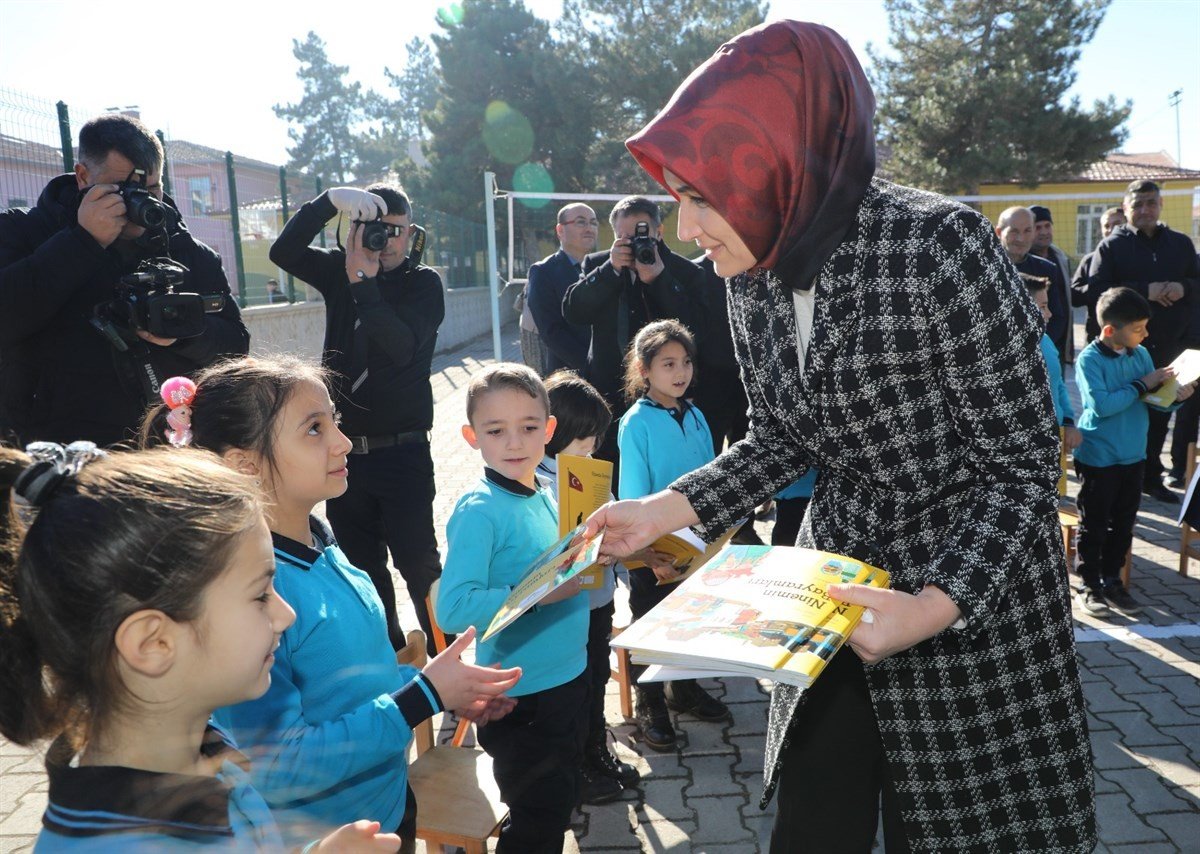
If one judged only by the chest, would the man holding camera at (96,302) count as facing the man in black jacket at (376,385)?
no

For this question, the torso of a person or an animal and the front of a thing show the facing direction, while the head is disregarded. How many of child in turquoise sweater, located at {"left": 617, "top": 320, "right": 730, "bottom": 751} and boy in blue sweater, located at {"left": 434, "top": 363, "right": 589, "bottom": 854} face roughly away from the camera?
0

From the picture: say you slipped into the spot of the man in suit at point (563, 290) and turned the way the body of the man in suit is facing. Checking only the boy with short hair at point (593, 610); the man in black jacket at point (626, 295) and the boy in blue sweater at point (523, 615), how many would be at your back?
0

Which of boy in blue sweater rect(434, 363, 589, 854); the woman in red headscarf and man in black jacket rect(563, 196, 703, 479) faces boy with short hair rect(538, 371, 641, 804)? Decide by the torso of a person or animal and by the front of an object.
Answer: the man in black jacket

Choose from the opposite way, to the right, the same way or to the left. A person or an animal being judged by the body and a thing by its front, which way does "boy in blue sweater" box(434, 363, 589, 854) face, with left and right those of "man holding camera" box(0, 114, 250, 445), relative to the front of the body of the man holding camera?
the same way

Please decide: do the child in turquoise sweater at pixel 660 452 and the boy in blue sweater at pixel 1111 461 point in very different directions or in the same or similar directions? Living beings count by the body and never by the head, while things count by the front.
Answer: same or similar directions

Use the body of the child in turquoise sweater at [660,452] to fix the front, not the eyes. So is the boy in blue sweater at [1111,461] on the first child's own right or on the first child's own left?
on the first child's own left

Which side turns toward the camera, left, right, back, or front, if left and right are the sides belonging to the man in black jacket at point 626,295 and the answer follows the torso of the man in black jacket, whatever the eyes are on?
front

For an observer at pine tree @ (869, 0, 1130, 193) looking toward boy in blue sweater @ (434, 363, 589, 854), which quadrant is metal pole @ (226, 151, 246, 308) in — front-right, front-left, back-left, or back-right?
front-right

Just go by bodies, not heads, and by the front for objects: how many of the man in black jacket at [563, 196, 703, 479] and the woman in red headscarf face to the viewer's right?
0

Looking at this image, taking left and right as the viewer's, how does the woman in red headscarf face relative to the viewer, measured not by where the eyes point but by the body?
facing the viewer and to the left of the viewer

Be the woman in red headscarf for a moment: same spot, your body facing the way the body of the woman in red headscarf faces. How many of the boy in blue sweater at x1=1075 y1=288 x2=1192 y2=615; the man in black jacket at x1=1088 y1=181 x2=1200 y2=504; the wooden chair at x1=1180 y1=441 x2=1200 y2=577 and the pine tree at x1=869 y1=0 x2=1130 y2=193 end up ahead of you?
0

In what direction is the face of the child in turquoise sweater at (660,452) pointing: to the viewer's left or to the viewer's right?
to the viewer's right

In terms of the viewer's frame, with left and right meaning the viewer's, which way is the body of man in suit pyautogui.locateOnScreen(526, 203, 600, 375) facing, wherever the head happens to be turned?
facing the viewer and to the right of the viewer

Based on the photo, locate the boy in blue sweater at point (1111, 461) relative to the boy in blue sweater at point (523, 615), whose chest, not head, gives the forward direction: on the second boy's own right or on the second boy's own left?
on the second boy's own left

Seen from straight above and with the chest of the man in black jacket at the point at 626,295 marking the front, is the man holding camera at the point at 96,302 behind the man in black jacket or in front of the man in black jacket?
in front

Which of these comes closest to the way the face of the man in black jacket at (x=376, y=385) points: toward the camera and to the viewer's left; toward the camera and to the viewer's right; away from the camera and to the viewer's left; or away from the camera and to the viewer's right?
toward the camera and to the viewer's left

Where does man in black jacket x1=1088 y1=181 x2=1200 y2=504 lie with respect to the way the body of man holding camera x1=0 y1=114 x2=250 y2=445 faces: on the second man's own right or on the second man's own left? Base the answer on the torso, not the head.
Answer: on the second man's own left

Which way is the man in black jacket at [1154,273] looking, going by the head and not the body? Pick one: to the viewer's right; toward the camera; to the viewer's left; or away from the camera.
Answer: toward the camera
